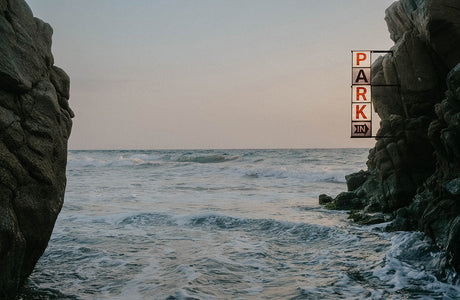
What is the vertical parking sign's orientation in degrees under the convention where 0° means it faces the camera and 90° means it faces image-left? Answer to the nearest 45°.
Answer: approximately 0°

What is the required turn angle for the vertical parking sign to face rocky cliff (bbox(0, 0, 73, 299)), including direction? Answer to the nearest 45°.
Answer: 0° — it already faces it
